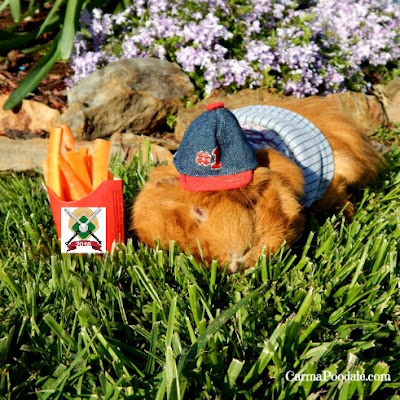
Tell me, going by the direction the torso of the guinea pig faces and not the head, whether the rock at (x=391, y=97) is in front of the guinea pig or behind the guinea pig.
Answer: behind

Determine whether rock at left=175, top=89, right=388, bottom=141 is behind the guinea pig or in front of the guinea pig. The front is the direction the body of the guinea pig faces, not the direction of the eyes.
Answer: behind

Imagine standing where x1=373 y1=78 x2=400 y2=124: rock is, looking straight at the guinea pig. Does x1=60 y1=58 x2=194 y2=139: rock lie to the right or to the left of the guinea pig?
right

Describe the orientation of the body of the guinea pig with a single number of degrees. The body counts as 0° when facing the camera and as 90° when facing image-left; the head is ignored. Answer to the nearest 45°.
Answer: approximately 45°

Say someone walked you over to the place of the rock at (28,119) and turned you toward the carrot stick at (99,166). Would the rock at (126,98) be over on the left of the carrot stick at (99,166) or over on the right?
left
